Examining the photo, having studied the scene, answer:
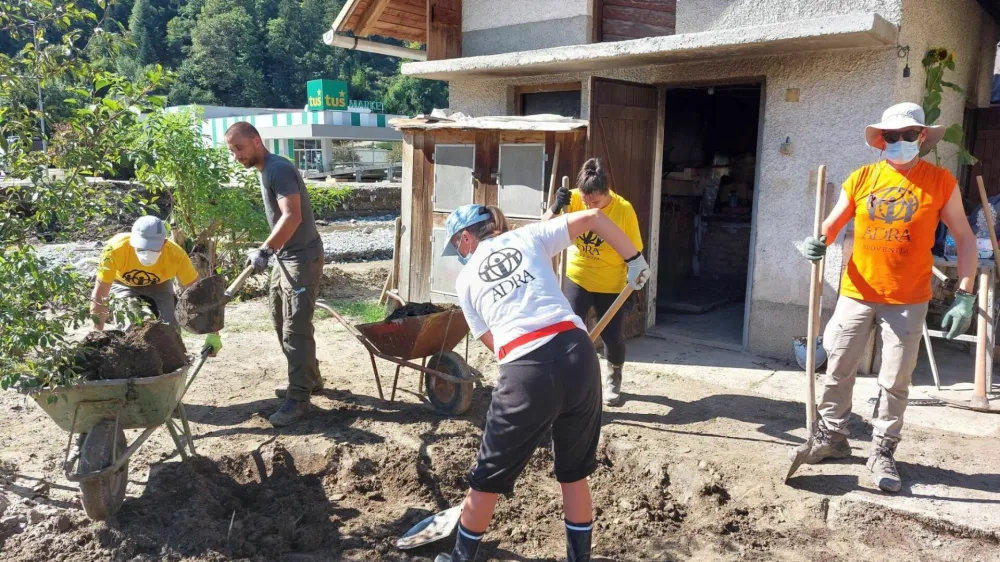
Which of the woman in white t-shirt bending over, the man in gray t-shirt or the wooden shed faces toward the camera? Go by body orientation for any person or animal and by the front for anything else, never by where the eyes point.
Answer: the wooden shed

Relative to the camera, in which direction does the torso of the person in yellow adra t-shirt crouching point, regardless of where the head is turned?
toward the camera

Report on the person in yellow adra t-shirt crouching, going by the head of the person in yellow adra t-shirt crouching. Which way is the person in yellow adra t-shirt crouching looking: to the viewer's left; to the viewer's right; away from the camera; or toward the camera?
toward the camera

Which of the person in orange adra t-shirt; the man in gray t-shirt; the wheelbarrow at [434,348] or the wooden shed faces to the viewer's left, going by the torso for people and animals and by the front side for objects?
the man in gray t-shirt

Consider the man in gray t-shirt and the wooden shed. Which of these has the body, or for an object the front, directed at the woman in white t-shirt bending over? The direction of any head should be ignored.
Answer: the wooden shed

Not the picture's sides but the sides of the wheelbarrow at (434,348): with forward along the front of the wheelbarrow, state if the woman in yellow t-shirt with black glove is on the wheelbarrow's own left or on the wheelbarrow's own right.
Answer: on the wheelbarrow's own left

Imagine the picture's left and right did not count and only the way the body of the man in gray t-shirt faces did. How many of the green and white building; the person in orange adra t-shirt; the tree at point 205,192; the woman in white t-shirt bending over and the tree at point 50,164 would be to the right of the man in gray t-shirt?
2

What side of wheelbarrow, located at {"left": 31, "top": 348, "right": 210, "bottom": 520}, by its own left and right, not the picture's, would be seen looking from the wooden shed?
back

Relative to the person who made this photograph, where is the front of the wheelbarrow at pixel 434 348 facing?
facing the viewer and to the right of the viewer

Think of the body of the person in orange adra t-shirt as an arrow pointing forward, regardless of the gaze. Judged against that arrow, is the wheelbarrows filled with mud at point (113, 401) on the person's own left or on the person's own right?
on the person's own right

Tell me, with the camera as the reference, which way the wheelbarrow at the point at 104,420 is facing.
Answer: facing the viewer and to the left of the viewer

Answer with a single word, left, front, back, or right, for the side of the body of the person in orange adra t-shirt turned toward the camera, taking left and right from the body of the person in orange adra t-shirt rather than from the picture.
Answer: front

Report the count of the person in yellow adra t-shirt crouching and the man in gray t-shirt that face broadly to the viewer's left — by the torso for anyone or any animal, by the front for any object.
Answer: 1

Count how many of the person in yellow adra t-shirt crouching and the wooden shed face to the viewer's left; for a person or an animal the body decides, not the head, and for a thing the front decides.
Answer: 0

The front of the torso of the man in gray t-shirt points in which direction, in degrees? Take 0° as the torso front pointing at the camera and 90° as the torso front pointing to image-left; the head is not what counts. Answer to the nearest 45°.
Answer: approximately 90°

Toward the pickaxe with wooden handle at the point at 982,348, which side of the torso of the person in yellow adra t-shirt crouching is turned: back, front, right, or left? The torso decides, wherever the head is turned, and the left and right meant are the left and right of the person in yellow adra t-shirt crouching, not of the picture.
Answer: left
